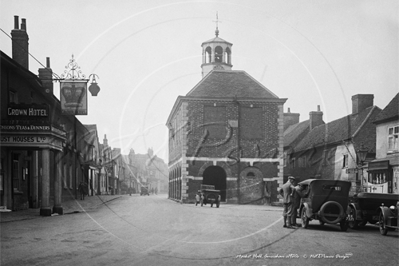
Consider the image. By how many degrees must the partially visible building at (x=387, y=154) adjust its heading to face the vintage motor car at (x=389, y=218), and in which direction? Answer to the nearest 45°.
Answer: approximately 45° to its left

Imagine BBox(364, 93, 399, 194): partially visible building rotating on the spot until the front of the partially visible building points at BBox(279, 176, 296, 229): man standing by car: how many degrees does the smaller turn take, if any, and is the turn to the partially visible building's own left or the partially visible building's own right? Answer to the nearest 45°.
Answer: approximately 45° to the partially visible building's own left

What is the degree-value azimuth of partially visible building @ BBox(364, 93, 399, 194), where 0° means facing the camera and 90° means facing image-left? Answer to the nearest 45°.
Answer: approximately 45°

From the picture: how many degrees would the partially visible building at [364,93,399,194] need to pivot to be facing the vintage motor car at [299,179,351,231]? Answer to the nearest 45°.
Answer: approximately 45° to its left
